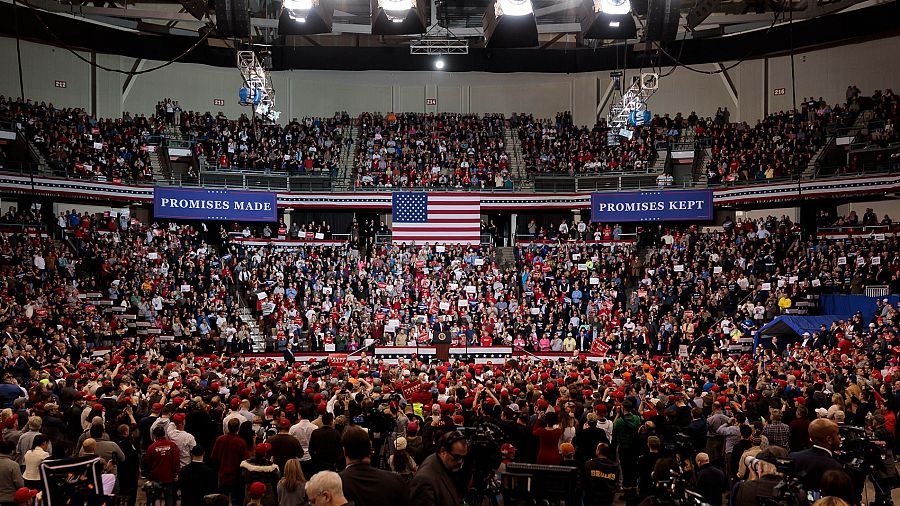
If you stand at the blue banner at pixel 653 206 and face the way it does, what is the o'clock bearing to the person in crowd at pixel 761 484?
The person in crowd is roughly at 12 o'clock from the blue banner.

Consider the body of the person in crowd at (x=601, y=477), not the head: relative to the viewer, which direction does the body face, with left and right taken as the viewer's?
facing away from the viewer

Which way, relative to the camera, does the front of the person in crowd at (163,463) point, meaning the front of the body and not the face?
away from the camera

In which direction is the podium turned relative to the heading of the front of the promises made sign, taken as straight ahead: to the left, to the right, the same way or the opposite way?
the same way

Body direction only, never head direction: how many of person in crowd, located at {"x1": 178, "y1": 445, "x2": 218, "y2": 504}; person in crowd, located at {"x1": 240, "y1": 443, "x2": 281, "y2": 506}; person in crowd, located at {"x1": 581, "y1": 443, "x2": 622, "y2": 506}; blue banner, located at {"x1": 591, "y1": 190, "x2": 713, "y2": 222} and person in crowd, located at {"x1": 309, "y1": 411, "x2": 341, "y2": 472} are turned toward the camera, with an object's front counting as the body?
1

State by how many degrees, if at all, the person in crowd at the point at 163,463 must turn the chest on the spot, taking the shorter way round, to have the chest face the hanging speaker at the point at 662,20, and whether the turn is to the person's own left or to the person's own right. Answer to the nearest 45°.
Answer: approximately 90° to the person's own right

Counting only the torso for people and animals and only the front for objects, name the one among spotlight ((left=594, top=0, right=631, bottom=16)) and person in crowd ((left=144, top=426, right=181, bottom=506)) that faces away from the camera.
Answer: the person in crowd

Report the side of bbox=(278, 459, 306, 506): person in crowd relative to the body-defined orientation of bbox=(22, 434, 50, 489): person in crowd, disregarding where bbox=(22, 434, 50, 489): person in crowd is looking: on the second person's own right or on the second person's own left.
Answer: on the second person's own right

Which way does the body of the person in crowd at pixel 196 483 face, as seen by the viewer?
away from the camera

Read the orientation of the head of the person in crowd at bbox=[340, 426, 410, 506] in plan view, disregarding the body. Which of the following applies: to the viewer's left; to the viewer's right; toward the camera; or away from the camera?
away from the camera

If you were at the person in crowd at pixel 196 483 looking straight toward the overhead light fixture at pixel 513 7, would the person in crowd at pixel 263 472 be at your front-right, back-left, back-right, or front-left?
front-right

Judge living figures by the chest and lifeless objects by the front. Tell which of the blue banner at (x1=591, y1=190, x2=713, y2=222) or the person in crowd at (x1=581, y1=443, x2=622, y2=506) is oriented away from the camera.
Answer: the person in crowd

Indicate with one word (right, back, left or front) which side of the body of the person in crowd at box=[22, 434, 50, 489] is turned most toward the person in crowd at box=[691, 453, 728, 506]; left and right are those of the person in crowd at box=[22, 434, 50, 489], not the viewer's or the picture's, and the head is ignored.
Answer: right

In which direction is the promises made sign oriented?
toward the camera

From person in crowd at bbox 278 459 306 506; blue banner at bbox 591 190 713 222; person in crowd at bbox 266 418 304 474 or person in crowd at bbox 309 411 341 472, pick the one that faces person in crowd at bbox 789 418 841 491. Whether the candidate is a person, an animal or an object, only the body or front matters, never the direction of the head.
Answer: the blue banner

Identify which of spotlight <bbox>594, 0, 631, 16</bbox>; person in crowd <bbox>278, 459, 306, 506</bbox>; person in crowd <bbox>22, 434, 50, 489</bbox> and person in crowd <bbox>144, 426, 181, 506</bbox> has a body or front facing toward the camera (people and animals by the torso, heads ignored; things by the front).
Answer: the spotlight

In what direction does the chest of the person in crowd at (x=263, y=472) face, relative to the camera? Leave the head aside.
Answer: away from the camera

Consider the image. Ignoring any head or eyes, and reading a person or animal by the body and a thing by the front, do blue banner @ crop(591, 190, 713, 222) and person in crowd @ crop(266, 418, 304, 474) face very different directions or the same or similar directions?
very different directions

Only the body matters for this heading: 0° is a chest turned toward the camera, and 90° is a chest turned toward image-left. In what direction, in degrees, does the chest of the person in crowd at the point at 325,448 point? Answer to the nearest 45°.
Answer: approximately 180°
